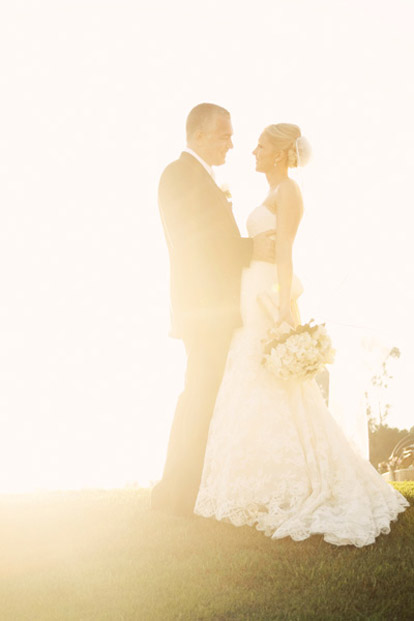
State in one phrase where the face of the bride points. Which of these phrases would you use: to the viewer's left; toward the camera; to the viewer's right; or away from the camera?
to the viewer's left

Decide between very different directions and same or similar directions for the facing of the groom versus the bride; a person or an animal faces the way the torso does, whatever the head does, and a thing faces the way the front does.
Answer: very different directions

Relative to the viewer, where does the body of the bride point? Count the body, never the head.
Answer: to the viewer's left

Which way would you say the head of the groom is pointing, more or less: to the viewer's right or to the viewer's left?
to the viewer's right

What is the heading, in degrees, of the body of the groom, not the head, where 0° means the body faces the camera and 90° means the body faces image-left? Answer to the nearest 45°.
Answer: approximately 270°
